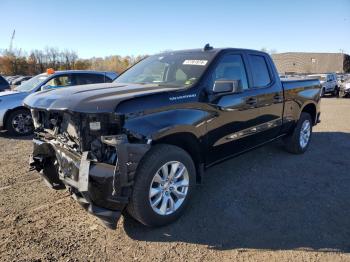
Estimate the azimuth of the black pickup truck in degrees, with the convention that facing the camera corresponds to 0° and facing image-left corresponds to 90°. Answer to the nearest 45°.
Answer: approximately 45°

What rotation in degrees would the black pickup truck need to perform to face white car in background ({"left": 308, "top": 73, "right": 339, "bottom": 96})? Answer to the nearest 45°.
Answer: approximately 180°
